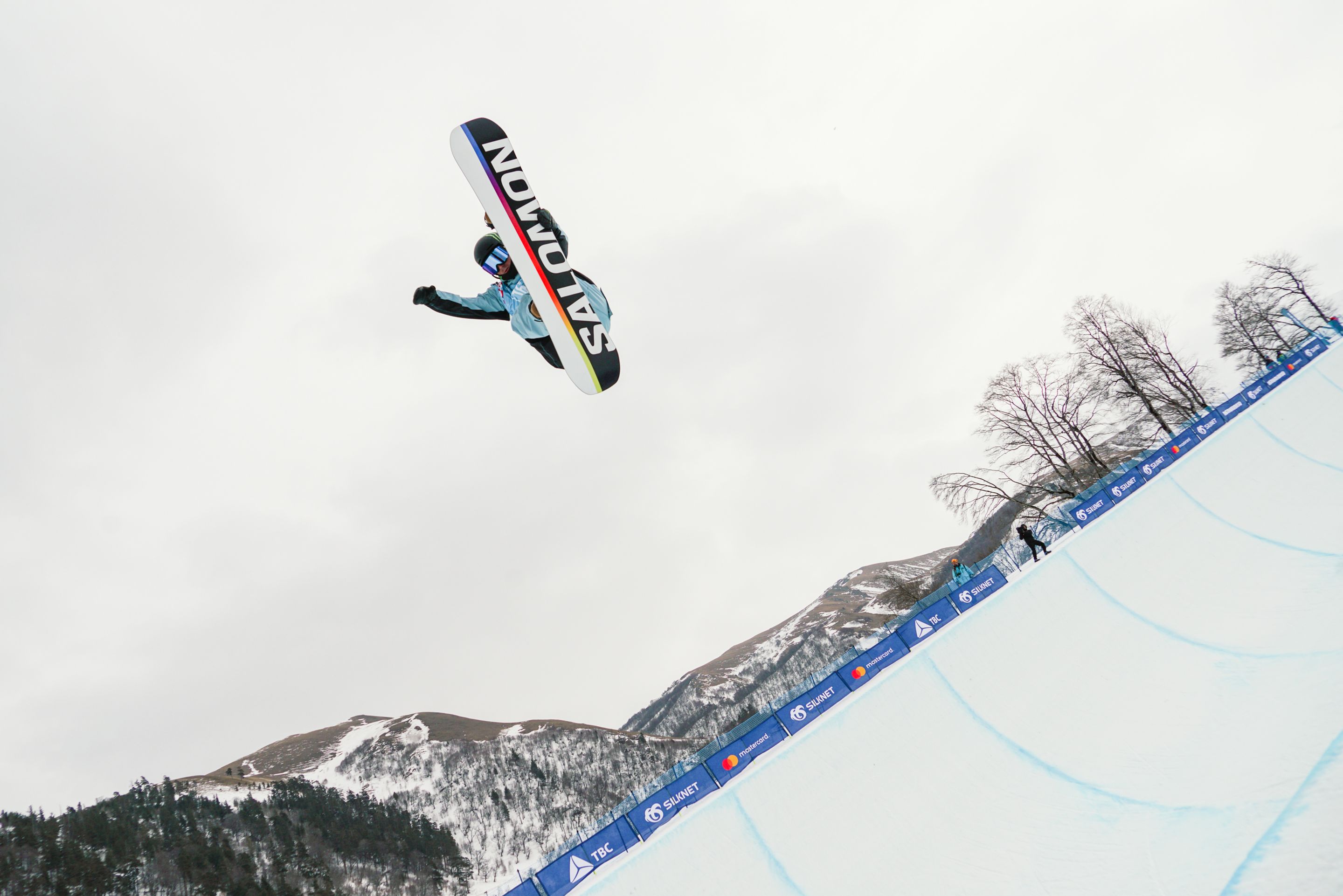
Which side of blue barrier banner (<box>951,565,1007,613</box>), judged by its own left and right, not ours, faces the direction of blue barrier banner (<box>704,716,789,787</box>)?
right

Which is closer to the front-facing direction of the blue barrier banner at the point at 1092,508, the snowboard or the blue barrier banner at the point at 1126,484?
the snowboard

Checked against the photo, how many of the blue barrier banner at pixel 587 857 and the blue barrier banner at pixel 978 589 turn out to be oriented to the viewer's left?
0

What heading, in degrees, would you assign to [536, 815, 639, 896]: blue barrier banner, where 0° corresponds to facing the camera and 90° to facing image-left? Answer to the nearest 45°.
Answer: approximately 315°

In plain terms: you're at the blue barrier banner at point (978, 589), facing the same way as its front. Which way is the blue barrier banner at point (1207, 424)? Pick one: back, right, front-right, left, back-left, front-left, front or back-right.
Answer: left

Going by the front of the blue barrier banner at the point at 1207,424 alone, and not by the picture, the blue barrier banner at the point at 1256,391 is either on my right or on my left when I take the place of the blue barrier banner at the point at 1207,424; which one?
on my left

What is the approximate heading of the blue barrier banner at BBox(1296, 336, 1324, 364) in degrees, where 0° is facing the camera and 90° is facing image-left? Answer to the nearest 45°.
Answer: approximately 315°

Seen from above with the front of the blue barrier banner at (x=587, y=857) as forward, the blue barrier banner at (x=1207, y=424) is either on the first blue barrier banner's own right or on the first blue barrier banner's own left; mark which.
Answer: on the first blue barrier banner's own left

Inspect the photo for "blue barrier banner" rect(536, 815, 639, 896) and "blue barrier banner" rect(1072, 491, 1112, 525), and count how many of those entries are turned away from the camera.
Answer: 0

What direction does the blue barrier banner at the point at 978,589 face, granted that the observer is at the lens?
facing the viewer and to the right of the viewer

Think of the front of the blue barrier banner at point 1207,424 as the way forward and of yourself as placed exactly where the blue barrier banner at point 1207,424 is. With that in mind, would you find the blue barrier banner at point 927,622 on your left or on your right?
on your right

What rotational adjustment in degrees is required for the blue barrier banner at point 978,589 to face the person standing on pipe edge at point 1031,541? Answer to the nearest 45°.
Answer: approximately 90° to its left

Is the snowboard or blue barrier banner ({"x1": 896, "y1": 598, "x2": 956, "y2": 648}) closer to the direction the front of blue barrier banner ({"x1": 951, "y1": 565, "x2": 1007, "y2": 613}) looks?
the snowboard

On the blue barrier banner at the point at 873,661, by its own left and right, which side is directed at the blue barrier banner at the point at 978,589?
left
